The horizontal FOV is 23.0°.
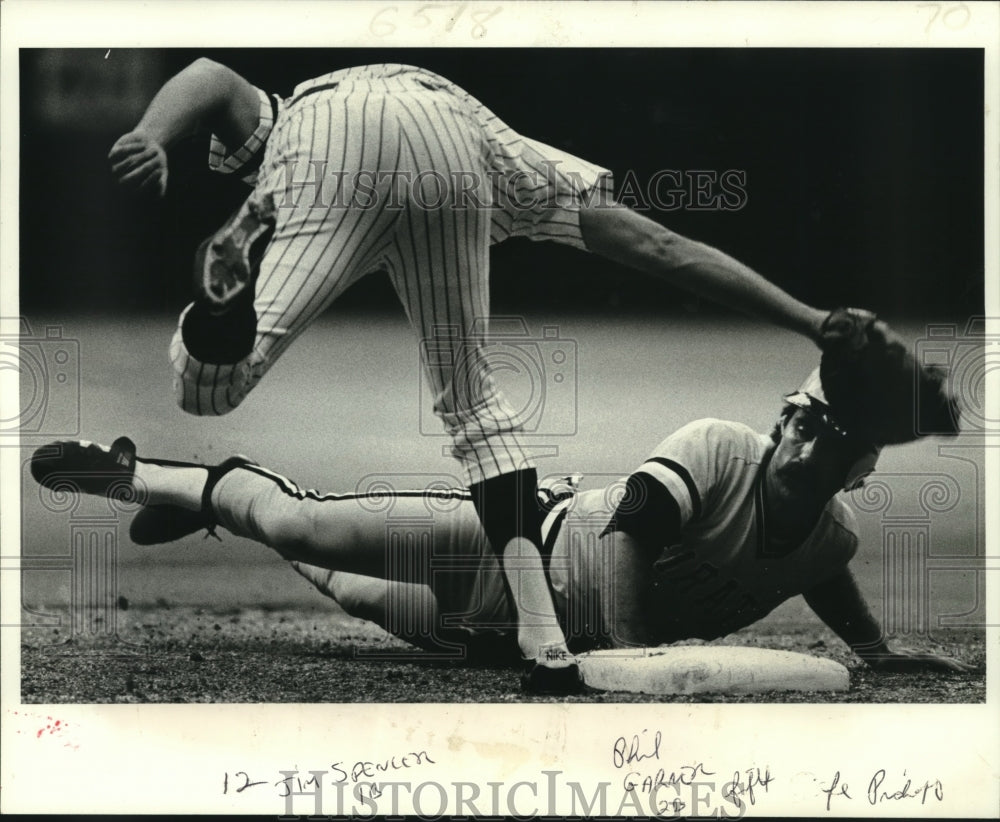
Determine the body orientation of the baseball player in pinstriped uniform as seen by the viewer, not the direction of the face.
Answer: away from the camera
